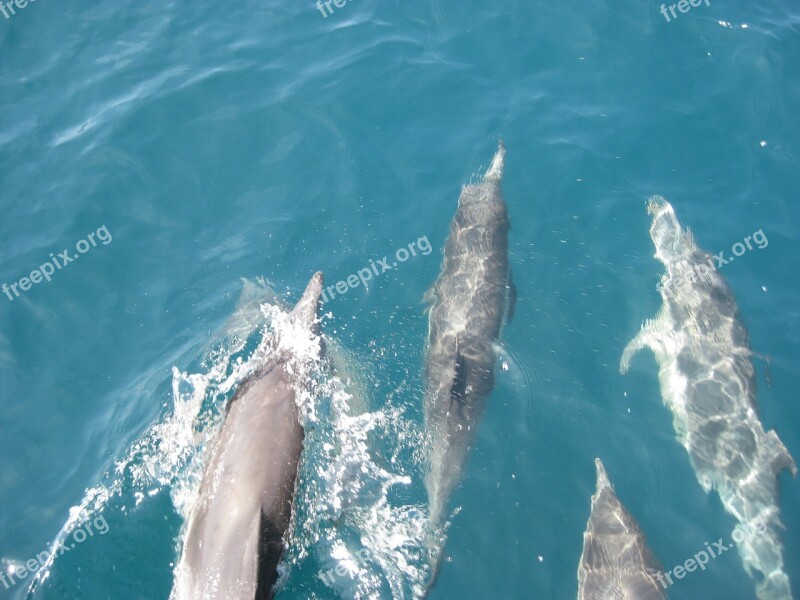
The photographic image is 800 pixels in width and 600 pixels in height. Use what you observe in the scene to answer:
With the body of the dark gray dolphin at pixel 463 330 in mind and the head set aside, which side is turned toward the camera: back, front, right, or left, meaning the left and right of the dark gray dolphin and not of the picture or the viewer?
back

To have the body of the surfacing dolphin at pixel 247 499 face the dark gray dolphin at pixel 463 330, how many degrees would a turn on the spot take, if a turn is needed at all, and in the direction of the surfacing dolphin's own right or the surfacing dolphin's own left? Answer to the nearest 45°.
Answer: approximately 45° to the surfacing dolphin's own right

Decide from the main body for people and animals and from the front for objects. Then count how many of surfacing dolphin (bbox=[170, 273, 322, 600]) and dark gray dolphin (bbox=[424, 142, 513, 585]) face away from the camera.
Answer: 2

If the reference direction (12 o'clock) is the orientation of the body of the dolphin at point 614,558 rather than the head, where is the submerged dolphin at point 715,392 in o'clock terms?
The submerged dolphin is roughly at 1 o'clock from the dolphin.

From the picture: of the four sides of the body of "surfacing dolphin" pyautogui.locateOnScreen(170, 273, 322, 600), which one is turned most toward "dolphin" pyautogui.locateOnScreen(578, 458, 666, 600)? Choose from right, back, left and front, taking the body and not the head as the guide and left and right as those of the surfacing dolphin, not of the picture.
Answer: right

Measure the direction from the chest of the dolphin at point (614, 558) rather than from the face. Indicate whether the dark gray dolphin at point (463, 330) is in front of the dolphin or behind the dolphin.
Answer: in front

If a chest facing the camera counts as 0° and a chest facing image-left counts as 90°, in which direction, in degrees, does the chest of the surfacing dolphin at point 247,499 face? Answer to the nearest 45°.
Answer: approximately 180°

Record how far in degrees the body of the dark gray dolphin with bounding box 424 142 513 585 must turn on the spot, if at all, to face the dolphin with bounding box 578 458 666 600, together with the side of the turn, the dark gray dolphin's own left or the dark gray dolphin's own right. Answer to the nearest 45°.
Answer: approximately 180°

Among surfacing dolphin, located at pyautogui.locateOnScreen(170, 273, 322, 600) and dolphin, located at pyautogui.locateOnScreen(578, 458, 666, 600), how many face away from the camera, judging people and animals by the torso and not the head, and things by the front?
2

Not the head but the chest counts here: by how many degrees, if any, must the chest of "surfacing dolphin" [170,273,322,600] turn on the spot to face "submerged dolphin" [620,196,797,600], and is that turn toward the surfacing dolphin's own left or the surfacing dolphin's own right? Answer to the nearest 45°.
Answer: approximately 90° to the surfacing dolphin's own right

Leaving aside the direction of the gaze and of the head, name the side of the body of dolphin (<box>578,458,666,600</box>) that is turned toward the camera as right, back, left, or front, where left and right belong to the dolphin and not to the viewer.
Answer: back
